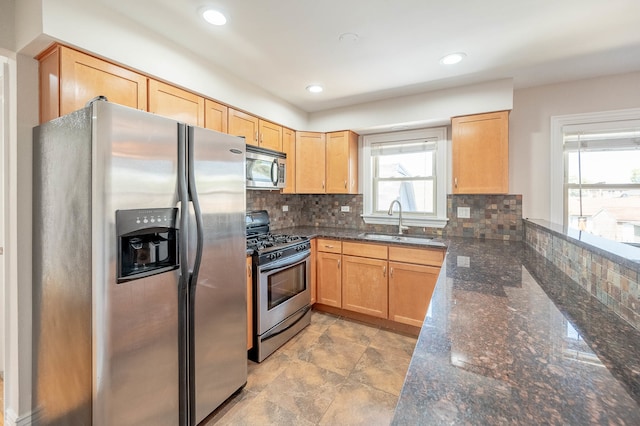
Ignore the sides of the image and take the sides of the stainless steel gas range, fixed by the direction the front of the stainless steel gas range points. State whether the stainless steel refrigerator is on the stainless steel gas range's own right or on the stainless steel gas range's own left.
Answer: on the stainless steel gas range's own right

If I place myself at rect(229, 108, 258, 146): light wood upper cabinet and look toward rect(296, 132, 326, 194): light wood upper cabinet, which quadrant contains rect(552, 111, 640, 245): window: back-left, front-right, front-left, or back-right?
front-right

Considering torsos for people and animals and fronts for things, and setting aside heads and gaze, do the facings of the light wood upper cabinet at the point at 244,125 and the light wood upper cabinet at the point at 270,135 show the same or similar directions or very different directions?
same or similar directions

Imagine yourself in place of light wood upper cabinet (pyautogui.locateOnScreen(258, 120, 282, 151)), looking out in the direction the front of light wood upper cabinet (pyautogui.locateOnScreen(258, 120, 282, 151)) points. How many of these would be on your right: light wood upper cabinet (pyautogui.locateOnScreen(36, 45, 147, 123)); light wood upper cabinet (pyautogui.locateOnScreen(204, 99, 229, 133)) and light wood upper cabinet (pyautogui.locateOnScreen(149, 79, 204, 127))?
3

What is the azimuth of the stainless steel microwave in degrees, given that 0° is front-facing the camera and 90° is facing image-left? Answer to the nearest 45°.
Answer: approximately 315°

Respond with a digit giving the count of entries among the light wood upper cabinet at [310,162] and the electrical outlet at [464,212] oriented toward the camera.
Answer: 2

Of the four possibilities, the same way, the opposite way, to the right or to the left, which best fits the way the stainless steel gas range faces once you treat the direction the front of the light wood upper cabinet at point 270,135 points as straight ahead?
the same way

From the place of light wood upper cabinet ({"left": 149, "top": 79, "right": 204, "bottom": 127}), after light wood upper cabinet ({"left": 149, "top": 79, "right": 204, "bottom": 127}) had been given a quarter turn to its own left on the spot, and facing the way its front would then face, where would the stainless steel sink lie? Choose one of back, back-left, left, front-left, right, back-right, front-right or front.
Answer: front-right

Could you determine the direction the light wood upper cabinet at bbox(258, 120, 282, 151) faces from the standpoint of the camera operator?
facing the viewer and to the right of the viewer

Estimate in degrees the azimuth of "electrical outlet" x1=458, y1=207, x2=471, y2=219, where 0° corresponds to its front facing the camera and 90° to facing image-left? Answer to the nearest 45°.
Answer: approximately 0°

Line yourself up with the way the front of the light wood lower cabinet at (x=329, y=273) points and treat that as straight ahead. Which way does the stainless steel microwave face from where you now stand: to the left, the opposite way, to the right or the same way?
to the left

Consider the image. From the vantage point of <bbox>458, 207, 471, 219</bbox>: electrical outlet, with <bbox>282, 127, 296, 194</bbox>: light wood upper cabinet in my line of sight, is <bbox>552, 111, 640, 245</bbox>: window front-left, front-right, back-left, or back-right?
back-left

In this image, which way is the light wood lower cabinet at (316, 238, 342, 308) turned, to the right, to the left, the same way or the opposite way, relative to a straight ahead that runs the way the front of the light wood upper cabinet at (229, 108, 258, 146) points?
to the right

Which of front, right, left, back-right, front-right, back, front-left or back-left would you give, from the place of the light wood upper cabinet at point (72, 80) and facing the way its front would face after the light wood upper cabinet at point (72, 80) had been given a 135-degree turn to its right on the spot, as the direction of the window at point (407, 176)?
back

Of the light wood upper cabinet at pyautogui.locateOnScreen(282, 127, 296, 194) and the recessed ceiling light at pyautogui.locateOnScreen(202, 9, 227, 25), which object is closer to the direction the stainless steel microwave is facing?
the recessed ceiling light

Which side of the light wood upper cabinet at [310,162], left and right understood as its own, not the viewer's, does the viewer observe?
front

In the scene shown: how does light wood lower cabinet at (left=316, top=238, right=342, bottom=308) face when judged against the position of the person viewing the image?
facing the viewer and to the left of the viewer
